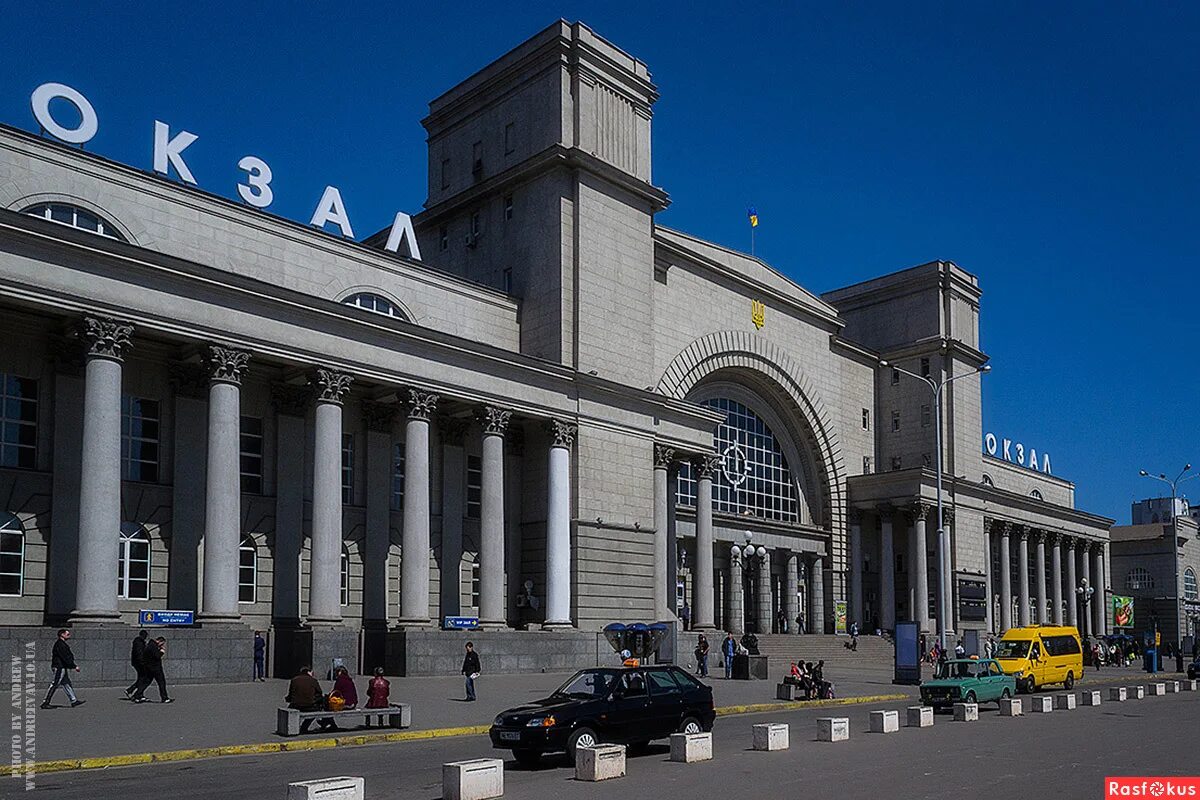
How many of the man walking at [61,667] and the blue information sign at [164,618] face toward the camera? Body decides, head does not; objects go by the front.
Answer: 1

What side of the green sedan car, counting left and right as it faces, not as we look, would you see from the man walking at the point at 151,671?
front

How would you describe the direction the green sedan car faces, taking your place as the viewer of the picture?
facing the viewer and to the left of the viewer

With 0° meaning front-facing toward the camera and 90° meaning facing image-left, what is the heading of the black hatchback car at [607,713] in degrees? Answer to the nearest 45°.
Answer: approximately 45°

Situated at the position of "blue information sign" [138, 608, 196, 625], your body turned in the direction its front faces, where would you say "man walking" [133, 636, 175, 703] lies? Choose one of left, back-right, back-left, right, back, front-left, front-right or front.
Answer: front

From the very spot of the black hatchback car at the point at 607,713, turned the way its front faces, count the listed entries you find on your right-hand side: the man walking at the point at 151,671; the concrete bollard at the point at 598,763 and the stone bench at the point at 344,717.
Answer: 2

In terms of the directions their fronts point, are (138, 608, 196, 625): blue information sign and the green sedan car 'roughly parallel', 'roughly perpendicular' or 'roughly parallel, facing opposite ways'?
roughly perpendicular

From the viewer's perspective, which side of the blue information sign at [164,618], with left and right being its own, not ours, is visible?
front

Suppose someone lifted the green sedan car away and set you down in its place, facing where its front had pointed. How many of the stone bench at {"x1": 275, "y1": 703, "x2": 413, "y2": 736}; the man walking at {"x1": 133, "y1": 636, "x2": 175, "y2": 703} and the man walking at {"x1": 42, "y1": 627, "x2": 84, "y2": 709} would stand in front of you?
3

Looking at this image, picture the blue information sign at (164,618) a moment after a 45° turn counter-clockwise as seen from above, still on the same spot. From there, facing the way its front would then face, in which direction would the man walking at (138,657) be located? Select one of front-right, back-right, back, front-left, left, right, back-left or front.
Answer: front-right

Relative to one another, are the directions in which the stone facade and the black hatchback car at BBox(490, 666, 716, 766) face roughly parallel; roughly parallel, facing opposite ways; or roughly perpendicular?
roughly perpendicular

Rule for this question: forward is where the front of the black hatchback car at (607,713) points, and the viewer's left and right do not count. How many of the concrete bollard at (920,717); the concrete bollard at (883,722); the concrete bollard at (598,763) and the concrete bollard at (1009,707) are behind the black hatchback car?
3

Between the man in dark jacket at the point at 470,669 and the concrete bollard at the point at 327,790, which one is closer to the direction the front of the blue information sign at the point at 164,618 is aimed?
the concrete bollard
